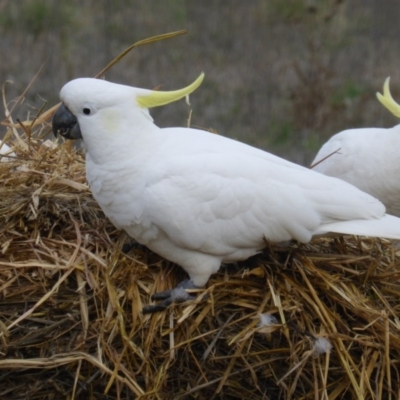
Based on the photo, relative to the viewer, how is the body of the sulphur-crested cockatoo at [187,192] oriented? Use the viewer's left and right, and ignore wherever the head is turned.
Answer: facing to the left of the viewer

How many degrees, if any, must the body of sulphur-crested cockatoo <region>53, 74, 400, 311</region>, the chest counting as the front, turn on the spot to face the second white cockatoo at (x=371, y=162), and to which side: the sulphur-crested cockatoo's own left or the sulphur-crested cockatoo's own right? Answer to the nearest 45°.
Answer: approximately 135° to the sulphur-crested cockatoo's own right

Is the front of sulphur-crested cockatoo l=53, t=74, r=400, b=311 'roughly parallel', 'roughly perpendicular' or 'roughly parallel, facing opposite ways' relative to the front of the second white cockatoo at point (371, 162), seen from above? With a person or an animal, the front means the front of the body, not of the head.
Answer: roughly parallel, facing opposite ways

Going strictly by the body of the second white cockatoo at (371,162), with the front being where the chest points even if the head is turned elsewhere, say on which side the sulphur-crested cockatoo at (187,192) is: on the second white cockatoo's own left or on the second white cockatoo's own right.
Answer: on the second white cockatoo's own right

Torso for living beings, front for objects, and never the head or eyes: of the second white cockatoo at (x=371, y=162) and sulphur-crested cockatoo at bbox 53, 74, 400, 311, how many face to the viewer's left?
1

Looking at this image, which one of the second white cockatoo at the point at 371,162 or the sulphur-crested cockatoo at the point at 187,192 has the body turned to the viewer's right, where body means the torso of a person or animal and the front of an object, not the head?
the second white cockatoo

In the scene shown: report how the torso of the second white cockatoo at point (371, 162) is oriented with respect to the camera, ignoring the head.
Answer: to the viewer's right
